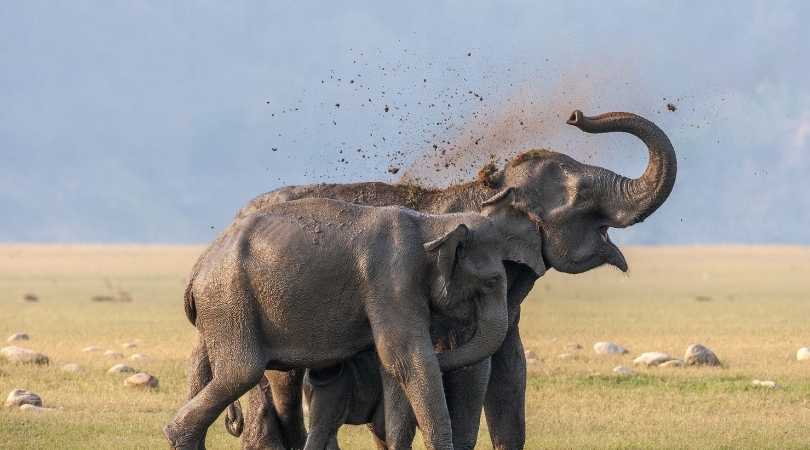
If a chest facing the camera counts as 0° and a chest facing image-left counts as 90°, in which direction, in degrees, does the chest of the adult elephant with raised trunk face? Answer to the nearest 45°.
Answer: approximately 270°

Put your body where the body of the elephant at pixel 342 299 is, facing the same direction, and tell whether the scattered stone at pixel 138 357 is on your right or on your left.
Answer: on your left

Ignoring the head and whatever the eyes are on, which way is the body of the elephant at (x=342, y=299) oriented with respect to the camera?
to the viewer's right
